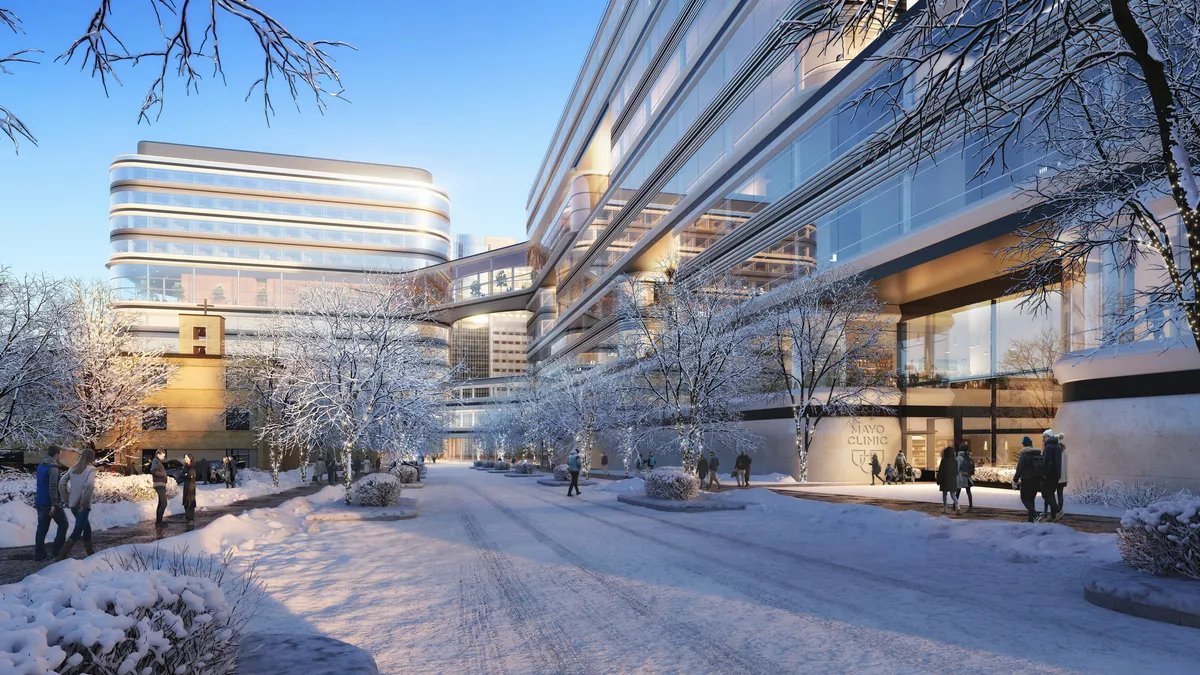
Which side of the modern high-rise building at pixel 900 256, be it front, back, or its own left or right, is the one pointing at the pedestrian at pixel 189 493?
front

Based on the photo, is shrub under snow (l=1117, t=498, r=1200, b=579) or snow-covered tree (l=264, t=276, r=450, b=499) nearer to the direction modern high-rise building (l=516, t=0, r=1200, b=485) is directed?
the snow-covered tree

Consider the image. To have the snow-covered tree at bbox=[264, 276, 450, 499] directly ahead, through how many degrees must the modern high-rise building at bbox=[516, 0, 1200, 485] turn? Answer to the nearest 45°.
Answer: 0° — it already faces it

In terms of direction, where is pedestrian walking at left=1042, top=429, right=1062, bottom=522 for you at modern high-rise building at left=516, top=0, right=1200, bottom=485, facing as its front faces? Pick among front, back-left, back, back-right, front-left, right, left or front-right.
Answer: front-left

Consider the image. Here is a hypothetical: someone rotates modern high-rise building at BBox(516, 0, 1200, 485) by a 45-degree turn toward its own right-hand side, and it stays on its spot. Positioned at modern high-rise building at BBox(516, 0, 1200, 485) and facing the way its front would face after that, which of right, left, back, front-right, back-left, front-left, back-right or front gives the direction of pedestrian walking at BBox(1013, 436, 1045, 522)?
left

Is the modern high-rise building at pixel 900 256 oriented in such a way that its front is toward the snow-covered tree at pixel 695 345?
yes

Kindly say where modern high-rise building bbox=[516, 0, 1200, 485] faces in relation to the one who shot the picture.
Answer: facing the viewer and to the left of the viewer

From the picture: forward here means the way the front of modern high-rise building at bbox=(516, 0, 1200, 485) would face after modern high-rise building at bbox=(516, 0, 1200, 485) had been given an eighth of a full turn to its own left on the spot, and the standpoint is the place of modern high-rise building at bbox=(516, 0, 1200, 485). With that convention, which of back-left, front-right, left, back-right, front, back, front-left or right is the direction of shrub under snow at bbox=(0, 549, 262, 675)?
front

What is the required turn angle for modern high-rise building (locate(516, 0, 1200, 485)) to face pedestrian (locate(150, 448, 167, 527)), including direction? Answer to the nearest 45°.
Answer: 0° — it already faces them
